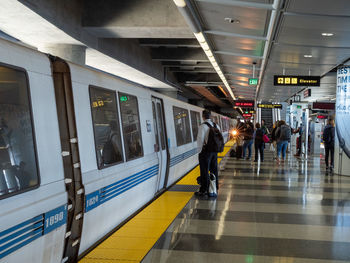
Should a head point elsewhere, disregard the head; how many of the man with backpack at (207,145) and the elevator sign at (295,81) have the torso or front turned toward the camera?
1

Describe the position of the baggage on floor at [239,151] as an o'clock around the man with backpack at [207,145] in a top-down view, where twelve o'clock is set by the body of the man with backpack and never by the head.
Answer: The baggage on floor is roughly at 2 o'clock from the man with backpack.

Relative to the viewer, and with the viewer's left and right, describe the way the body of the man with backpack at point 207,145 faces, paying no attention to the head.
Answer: facing away from the viewer and to the left of the viewer

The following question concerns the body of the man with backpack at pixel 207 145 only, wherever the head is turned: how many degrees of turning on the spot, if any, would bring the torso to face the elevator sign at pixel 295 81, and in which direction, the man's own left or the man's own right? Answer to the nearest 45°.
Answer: approximately 90° to the man's own right

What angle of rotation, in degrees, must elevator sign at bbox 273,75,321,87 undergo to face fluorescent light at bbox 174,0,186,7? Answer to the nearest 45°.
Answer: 0° — it already faces it
